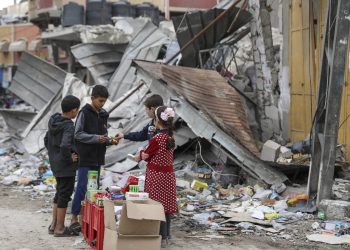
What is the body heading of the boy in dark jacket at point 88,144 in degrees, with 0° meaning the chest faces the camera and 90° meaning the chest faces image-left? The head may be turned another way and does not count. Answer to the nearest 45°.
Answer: approximately 315°

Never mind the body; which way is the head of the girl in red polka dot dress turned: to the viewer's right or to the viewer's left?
to the viewer's left

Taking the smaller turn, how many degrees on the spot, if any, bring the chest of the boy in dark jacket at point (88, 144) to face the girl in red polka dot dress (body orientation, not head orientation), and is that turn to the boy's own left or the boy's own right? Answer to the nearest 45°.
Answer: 0° — they already face them

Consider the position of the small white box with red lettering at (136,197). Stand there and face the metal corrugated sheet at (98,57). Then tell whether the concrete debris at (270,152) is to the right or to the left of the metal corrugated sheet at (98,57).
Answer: right

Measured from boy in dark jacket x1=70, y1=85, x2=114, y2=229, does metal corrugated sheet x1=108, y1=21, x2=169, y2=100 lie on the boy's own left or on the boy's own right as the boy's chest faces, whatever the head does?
on the boy's own left

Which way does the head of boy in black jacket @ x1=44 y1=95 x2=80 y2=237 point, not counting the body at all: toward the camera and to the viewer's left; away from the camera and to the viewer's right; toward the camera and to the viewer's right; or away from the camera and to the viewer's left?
away from the camera and to the viewer's right

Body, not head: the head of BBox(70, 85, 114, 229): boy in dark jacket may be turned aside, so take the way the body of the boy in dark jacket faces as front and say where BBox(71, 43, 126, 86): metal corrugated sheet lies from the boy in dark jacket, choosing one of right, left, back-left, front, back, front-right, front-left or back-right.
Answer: back-left

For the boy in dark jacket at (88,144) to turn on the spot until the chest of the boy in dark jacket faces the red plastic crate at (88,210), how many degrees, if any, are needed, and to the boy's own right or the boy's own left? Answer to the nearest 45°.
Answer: approximately 45° to the boy's own right

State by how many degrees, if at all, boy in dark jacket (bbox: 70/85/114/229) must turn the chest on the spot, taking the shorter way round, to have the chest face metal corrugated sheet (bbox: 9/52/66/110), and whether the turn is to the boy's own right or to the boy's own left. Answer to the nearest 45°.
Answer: approximately 135° to the boy's own left

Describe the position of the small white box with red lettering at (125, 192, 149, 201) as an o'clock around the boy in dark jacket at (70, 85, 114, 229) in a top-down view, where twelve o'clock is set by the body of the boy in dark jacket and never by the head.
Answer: The small white box with red lettering is roughly at 1 o'clock from the boy in dark jacket.
